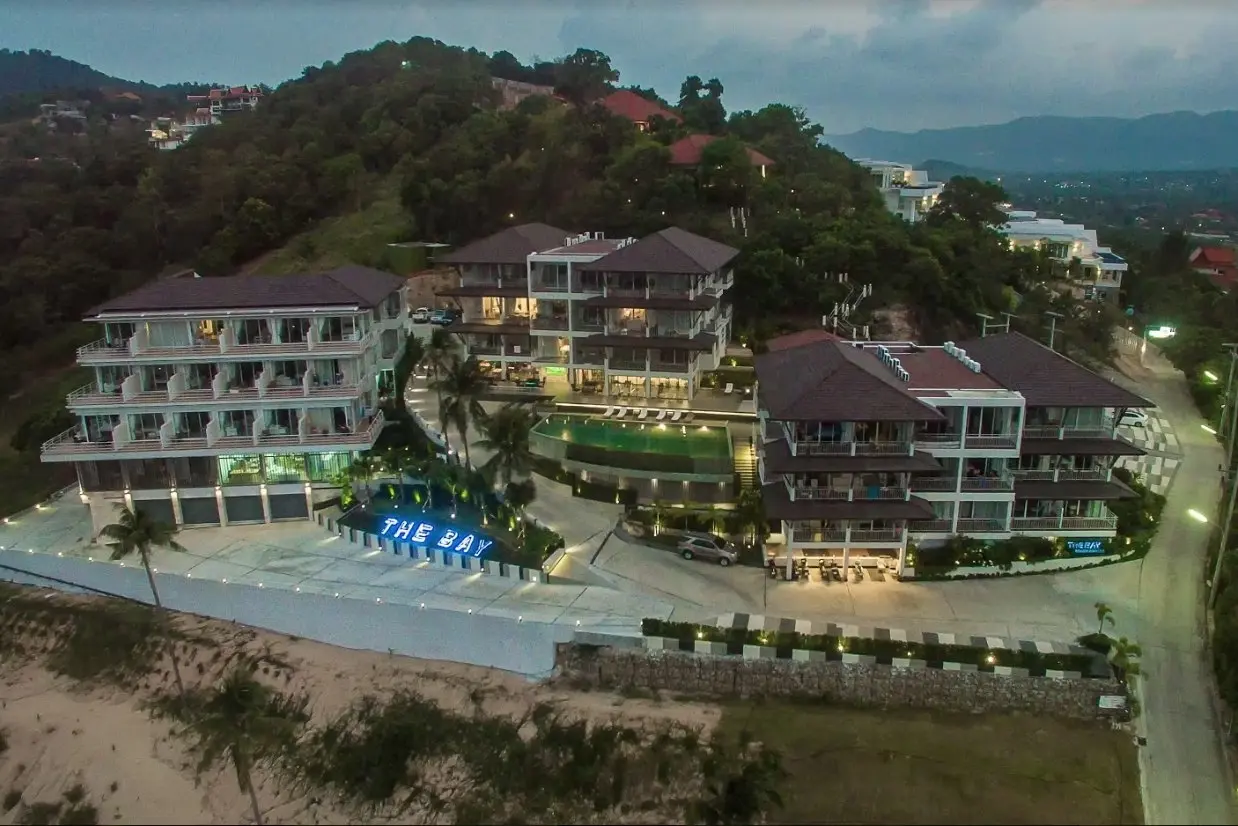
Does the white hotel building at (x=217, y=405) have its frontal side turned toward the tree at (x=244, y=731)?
yes

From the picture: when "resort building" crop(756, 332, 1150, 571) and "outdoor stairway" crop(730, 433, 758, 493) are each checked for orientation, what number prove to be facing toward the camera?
2

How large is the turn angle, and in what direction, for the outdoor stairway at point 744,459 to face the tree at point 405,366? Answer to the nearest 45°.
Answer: approximately 135° to its right

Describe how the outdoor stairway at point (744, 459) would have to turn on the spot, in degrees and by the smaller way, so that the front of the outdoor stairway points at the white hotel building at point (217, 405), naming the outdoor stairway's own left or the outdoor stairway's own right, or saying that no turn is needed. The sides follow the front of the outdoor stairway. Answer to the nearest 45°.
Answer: approximately 90° to the outdoor stairway's own right

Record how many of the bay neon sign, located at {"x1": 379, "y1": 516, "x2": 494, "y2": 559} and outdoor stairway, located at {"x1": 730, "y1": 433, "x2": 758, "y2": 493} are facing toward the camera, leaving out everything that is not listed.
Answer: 2

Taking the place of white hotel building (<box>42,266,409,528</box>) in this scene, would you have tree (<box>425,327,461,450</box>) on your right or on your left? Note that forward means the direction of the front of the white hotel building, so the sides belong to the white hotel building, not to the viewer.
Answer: on your left

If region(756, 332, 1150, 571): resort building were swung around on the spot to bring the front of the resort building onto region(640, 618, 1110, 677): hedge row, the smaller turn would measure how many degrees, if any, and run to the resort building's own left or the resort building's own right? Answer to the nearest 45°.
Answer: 0° — it already faces it
